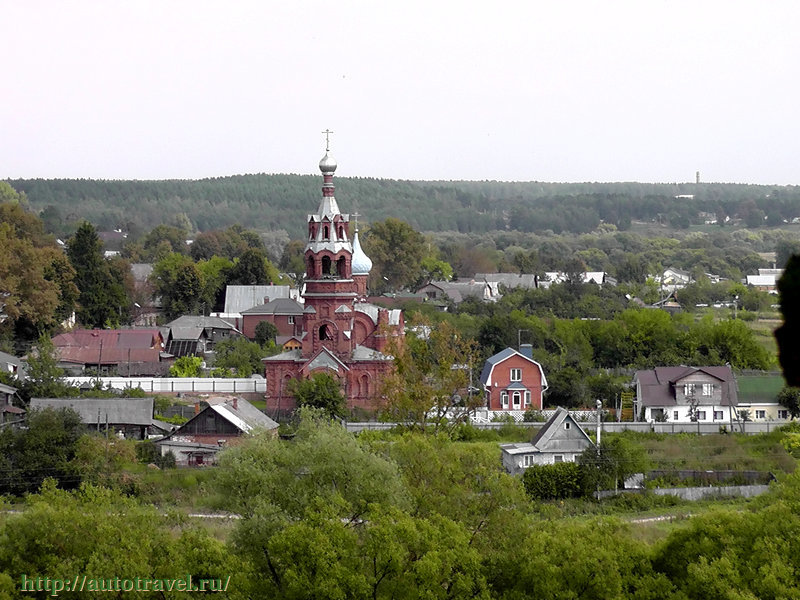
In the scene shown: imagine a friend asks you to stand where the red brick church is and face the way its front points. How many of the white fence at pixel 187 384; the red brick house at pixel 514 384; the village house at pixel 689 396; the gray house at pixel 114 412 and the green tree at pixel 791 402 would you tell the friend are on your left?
3

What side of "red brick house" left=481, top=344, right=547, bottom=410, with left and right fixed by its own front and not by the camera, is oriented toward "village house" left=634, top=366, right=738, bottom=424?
left

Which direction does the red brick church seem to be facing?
toward the camera

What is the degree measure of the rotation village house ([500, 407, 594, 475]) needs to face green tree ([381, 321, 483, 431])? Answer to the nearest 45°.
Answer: approximately 135° to its right

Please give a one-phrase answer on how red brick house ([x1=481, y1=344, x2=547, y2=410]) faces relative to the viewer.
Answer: facing the viewer

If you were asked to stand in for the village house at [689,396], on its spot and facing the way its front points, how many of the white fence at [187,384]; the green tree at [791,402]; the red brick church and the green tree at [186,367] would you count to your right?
3

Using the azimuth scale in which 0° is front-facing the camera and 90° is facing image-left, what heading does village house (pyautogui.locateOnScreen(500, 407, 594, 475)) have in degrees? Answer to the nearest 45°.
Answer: approximately 0°

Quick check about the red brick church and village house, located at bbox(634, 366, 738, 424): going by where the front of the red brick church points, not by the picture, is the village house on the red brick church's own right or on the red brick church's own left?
on the red brick church's own left

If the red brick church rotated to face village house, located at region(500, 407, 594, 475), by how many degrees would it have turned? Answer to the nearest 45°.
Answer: approximately 45° to its left

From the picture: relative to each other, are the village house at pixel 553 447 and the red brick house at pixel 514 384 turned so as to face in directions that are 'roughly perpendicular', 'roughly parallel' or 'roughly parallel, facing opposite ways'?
roughly parallel

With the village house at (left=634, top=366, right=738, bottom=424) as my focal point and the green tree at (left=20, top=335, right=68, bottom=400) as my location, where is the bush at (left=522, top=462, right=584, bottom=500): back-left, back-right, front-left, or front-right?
front-right

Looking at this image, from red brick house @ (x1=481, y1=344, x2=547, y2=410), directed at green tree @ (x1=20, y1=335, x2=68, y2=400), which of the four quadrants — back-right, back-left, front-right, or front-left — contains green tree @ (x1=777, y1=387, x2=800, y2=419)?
back-left

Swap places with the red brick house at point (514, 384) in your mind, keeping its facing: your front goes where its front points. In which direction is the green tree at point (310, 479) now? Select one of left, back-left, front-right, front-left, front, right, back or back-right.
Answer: front

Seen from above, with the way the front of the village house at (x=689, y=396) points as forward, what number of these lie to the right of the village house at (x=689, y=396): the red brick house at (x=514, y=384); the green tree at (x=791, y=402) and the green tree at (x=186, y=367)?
2
